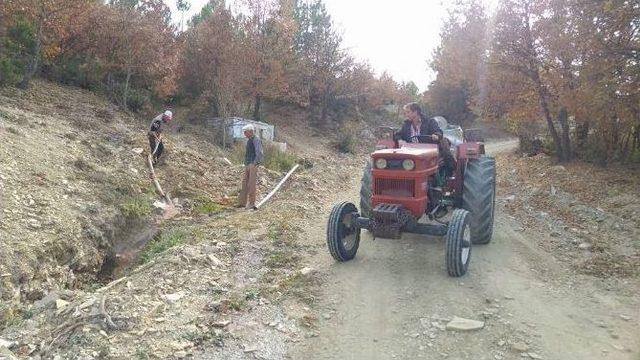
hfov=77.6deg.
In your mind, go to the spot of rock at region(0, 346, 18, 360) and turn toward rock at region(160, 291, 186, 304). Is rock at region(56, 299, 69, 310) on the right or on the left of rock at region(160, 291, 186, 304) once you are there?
left

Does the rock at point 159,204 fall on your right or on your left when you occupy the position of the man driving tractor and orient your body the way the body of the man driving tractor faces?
on your right

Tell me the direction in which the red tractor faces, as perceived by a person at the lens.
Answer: facing the viewer and to the left of the viewer

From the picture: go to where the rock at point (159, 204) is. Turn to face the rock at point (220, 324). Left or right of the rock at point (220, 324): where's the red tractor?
left

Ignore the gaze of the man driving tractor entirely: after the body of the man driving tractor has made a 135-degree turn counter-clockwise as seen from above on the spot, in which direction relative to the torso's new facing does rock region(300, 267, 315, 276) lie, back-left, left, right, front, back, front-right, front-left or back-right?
back-right

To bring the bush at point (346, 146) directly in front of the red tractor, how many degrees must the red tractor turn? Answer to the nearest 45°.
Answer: approximately 135° to its right

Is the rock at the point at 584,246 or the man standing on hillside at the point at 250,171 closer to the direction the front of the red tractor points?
the man standing on hillside
